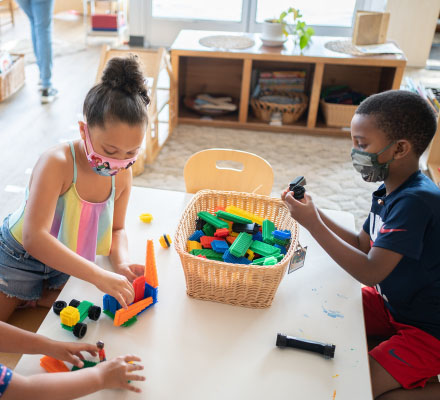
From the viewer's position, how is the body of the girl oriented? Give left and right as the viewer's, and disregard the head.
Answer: facing the viewer and to the right of the viewer

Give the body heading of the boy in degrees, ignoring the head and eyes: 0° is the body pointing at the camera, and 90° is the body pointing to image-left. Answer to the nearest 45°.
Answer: approximately 90°

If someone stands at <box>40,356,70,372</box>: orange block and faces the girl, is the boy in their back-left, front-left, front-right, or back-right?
front-right

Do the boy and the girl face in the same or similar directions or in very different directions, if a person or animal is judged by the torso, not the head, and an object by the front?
very different directions

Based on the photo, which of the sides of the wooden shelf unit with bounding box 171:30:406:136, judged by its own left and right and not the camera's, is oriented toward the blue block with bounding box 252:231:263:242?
front

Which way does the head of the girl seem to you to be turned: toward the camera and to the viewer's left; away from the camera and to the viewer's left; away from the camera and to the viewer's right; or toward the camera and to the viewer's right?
toward the camera and to the viewer's right

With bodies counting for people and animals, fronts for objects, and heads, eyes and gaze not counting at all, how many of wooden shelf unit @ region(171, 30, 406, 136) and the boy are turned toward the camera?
1

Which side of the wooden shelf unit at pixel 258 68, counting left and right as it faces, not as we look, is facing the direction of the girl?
front

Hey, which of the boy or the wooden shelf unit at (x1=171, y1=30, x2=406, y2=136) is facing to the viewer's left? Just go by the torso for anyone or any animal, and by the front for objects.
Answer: the boy

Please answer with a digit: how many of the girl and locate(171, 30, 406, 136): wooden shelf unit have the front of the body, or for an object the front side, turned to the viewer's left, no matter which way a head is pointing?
0

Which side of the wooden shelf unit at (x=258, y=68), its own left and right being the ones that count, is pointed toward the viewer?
front

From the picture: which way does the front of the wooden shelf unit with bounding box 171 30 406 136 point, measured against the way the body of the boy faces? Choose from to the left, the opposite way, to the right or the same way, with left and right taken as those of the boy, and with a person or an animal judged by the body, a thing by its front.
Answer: to the left

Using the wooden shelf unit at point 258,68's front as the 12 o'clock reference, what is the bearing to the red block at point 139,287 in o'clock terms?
The red block is roughly at 12 o'clock from the wooden shelf unit.
